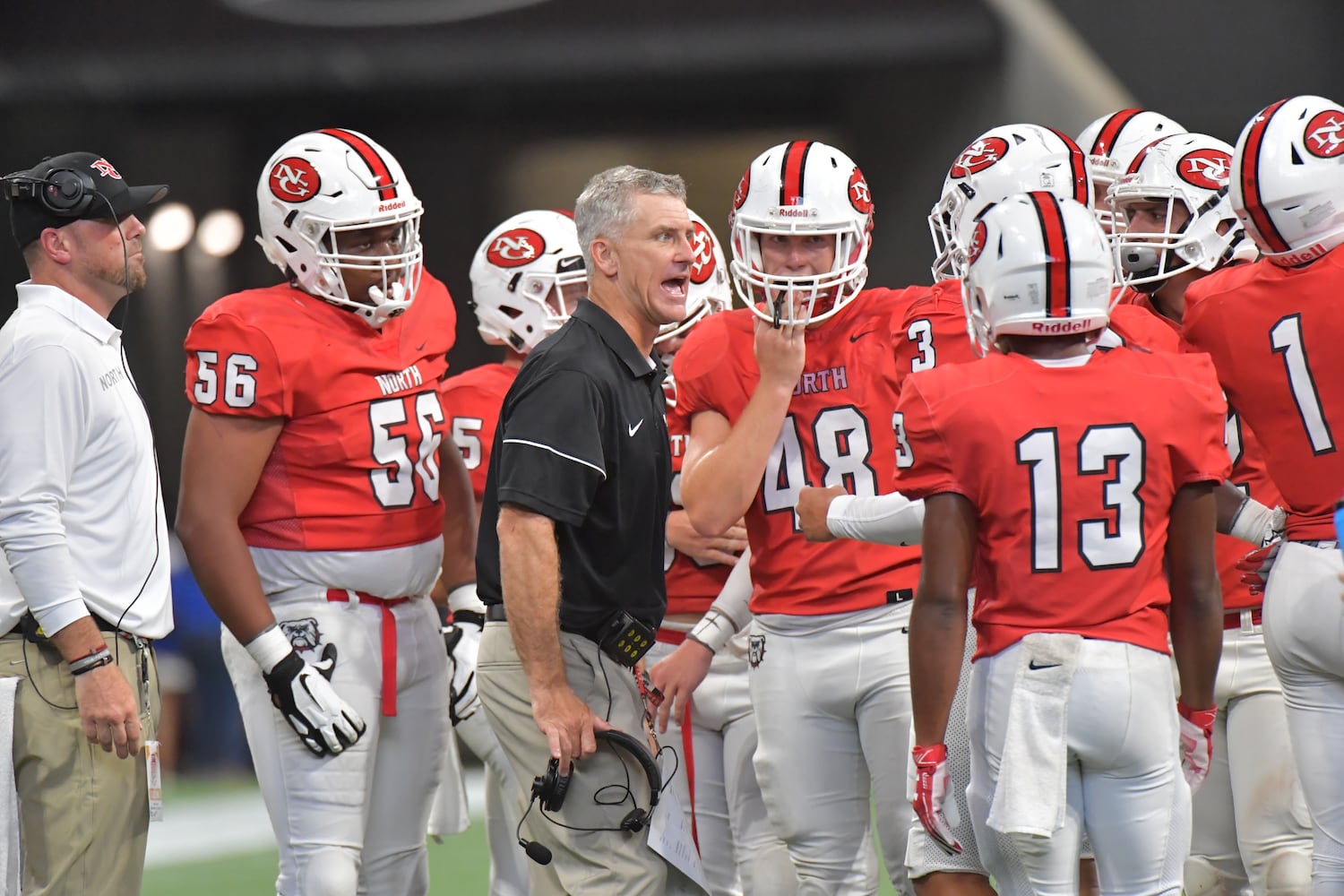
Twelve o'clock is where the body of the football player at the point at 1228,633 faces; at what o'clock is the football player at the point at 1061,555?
the football player at the point at 1061,555 is roughly at 11 o'clock from the football player at the point at 1228,633.

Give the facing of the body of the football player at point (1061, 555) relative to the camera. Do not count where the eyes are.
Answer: away from the camera

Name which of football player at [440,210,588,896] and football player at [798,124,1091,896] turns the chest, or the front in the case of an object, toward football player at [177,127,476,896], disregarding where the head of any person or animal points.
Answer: football player at [798,124,1091,896]

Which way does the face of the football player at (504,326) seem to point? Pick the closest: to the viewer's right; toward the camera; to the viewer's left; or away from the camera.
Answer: to the viewer's right

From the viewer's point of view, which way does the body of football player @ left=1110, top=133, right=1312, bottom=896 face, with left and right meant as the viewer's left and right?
facing the viewer and to the left of the viewer

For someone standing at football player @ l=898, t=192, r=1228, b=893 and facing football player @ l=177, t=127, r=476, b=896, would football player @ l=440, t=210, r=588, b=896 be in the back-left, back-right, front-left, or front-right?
front-right

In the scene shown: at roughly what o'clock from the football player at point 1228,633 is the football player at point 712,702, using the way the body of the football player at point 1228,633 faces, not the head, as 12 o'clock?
the football player at point 712,702 is roughly at 1 o'clock from the football player at point 1228,633.

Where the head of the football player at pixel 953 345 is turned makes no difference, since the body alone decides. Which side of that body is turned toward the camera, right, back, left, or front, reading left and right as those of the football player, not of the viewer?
left

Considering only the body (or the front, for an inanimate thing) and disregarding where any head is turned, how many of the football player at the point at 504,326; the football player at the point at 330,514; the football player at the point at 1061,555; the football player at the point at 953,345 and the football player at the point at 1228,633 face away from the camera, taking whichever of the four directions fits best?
1

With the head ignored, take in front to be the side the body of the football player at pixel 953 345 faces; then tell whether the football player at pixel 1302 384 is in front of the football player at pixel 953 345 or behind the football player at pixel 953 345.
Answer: behind

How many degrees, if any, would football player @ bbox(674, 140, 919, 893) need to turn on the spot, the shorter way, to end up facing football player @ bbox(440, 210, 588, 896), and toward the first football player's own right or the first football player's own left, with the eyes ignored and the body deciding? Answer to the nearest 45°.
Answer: approximately 135° to the first football player's own right

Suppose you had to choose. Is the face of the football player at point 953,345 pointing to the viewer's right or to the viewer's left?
to the viewer's left

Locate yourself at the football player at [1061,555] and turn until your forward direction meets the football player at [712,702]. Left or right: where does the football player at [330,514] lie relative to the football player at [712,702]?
left

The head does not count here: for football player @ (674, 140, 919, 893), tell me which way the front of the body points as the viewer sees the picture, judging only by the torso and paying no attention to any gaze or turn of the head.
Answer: toward the camera

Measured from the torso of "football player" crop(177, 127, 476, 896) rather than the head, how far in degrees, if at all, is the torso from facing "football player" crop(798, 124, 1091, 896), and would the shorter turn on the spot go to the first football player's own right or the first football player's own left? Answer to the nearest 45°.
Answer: approximately 45° to the first football player's own left

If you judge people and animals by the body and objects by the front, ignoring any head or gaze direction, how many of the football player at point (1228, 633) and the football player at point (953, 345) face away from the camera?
0

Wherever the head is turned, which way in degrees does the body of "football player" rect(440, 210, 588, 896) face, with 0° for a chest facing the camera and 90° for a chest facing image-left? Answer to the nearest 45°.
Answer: approximately 270°

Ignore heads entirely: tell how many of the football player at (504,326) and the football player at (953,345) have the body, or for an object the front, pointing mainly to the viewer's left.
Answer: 1
